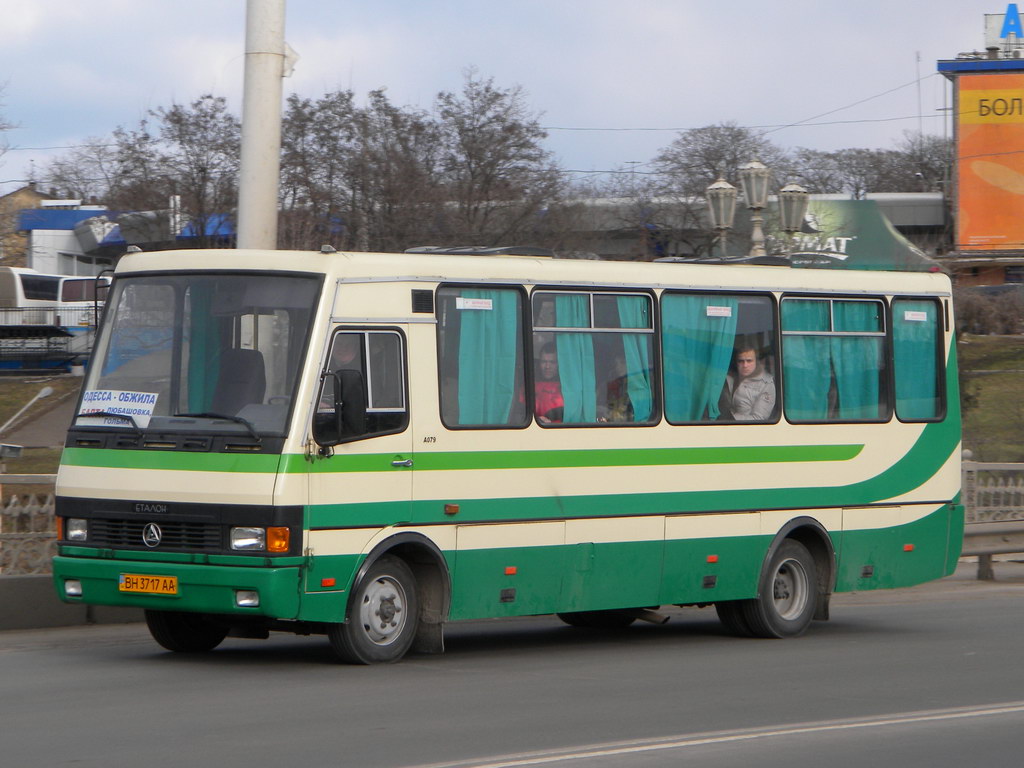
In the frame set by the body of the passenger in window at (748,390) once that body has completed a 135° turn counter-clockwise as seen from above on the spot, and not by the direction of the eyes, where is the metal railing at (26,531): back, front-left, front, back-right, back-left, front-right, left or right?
back

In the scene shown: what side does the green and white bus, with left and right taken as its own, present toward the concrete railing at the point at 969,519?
back

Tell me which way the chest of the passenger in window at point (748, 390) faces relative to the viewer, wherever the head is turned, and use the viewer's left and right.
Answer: facing the viewer and to the left of the viewer

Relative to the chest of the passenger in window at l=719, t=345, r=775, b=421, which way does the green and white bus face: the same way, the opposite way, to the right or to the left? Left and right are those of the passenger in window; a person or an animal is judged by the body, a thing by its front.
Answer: the same way

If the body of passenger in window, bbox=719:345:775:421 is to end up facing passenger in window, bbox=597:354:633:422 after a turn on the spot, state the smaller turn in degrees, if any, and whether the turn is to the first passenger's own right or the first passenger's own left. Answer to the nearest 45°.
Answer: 0° — they already face them

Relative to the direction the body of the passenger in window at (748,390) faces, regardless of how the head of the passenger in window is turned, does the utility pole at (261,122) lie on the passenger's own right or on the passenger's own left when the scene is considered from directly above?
on the passenger's own right

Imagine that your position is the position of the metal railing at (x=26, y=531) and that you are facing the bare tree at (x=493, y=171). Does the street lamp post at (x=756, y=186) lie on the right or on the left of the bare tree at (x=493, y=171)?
right

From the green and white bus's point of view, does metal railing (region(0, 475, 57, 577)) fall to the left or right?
on its right

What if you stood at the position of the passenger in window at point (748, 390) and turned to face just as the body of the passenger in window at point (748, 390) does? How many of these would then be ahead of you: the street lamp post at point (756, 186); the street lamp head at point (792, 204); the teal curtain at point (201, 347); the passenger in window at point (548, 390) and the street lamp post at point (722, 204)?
2

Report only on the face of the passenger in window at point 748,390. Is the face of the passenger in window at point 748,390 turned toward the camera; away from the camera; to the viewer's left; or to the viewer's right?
toward the camera

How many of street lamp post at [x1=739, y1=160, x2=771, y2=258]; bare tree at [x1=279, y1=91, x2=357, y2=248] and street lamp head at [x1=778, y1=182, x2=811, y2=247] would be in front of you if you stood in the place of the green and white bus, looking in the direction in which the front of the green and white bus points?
0

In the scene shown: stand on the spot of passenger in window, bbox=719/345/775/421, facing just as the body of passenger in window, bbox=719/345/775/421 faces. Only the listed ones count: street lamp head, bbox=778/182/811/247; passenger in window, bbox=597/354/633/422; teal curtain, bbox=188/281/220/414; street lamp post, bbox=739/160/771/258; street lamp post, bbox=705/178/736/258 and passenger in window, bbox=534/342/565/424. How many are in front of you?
3

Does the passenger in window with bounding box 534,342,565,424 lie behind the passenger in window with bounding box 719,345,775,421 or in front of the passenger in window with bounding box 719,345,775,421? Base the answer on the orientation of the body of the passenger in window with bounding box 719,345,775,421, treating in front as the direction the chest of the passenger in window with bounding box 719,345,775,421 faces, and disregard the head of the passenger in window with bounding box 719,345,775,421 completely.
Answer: in front

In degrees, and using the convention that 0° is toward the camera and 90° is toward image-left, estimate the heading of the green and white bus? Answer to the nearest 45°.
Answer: approximately 45°
